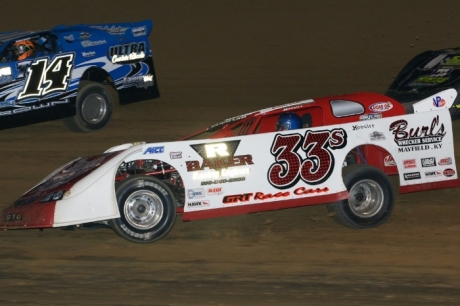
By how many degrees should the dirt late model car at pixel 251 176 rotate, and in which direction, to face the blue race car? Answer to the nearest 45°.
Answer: approximately 45° to its right

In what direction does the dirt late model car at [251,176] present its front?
to the viewer's left
